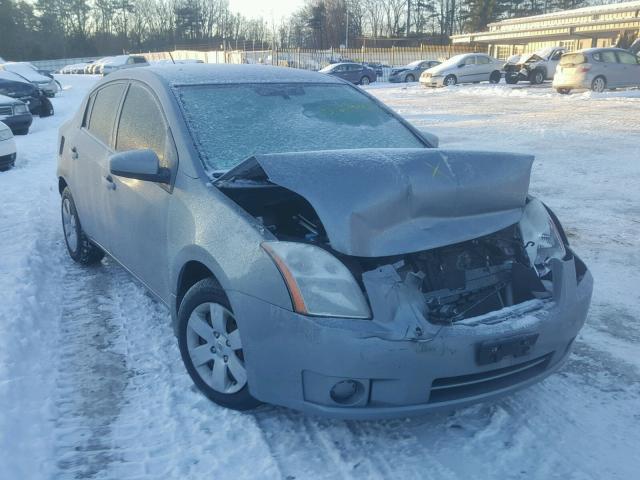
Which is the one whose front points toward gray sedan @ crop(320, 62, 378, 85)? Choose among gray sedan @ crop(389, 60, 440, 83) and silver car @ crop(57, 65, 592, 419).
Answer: gray sedan @ crop(389, 60, 440, 83)

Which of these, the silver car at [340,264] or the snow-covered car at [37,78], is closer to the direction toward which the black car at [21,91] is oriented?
the silver car

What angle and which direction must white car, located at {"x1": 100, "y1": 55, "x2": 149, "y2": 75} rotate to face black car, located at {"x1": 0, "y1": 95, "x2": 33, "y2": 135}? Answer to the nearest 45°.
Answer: approximately 45° to its left

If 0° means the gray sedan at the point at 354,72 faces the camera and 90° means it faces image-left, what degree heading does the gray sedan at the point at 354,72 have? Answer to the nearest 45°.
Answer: approximately 45°

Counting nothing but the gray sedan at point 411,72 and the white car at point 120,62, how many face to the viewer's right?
0

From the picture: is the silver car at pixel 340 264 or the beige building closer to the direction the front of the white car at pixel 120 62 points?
the silver car

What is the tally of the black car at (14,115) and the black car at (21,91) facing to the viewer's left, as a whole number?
0

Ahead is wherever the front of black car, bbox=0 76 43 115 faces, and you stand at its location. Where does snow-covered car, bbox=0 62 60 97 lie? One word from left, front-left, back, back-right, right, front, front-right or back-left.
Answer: back-left

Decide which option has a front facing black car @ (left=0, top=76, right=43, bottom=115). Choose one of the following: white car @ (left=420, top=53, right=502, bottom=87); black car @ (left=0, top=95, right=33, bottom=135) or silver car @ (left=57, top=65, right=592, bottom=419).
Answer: the white car

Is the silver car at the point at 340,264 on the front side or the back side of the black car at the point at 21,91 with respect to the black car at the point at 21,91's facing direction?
on the front side

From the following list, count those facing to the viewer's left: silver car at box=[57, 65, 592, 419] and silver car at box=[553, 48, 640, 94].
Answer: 0
